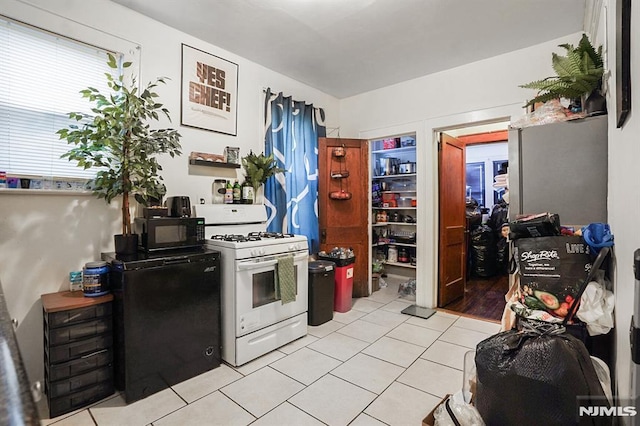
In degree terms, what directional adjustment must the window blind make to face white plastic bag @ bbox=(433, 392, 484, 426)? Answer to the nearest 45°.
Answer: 0° — it already faces it

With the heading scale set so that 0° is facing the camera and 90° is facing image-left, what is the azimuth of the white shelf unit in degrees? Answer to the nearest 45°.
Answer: approximately 45°

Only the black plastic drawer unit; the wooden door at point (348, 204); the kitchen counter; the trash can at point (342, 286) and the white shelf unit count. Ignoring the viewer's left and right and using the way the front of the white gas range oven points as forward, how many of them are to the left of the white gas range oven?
3

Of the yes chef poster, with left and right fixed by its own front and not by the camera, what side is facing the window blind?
right

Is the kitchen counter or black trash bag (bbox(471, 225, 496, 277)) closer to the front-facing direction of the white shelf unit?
the kitchen counter
